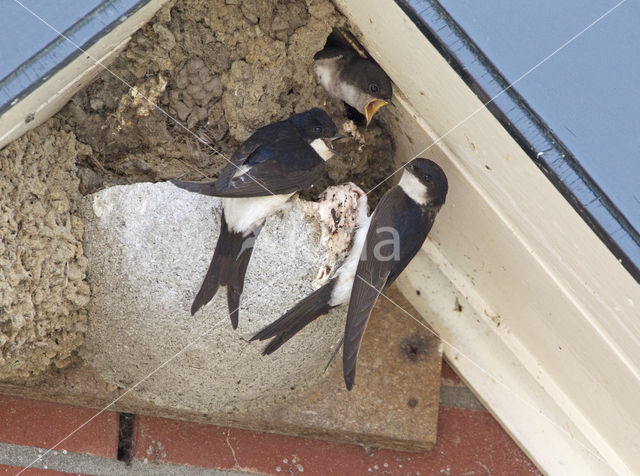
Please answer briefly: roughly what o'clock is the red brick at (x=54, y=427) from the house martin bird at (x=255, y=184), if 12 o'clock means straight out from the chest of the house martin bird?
The red brick is roughly at 6 o'clock from the house martin bird.

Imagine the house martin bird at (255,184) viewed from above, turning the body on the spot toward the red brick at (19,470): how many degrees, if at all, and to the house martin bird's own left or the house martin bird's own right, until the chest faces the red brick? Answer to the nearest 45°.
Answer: approximately 180°

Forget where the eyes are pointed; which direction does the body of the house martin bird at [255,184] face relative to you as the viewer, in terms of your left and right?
facing to the right of the viewer
